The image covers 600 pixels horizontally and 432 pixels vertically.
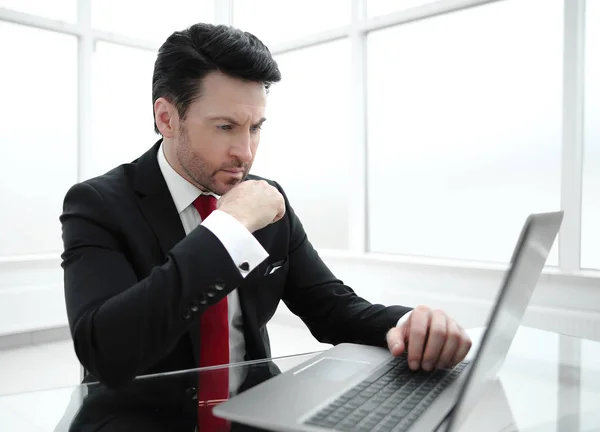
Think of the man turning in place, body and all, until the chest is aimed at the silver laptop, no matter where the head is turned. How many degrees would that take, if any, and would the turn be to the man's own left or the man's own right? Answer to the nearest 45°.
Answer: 0° — they already face it

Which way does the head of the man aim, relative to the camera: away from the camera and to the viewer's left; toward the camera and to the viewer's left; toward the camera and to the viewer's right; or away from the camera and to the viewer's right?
toward the camera and to the viewer's right

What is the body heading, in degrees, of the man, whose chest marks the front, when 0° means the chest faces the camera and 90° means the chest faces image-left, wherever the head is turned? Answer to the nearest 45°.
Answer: approximately 315°
